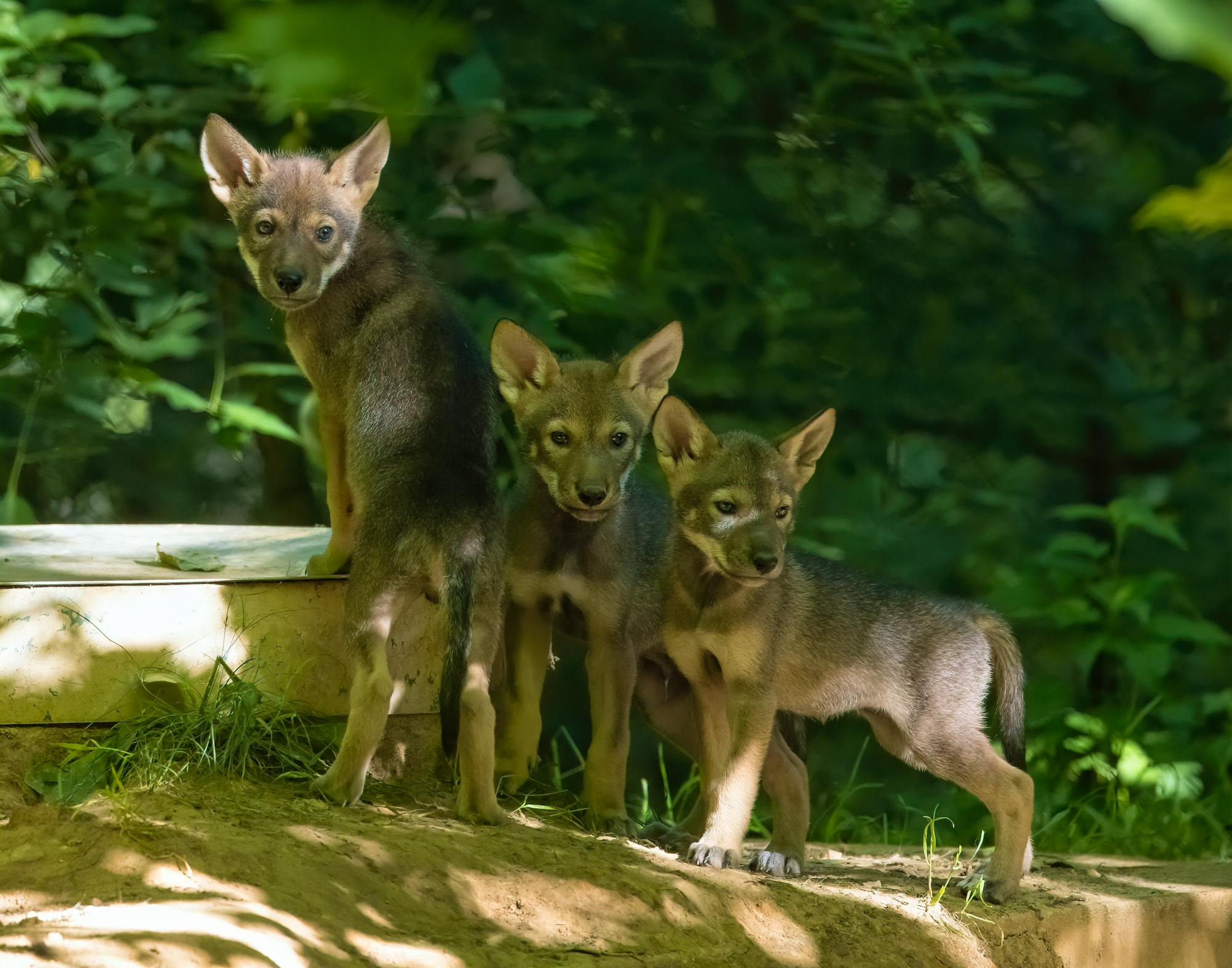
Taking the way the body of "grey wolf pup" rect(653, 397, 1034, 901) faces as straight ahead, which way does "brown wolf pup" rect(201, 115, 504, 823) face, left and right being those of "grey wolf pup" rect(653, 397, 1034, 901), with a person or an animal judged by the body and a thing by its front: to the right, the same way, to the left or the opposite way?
to the right

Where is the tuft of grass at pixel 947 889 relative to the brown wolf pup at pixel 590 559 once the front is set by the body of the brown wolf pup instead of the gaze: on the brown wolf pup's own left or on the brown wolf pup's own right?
on the brown wolf pup's own left

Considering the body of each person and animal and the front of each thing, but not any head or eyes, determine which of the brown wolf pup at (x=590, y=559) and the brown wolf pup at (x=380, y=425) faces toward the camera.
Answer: the brown wolf pup at (x=590, y=559)

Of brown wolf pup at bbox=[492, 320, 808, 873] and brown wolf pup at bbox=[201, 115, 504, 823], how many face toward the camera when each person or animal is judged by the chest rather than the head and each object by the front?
1

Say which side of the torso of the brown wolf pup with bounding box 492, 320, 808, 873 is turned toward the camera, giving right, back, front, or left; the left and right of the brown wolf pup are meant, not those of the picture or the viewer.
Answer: front

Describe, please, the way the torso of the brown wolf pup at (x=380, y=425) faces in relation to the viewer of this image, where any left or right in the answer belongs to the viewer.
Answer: facing away from the viewer and to the left of the viewer

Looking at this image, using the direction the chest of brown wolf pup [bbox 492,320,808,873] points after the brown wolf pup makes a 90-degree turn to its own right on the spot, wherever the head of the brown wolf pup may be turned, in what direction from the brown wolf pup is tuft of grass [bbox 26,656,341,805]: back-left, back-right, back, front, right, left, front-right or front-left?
front-left

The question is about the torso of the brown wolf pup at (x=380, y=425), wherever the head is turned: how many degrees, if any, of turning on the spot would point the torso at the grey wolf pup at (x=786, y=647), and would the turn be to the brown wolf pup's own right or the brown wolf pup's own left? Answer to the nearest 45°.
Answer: approximately 135° to the brown wolf pup's own right

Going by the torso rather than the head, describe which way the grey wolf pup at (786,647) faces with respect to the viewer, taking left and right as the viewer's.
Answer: facing the viewer and to the left of the viewer
